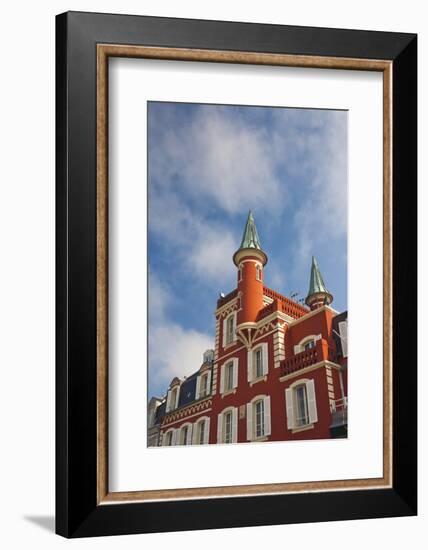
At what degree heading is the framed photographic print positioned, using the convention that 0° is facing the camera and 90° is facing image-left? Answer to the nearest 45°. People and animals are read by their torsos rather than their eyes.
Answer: approximately 315°
